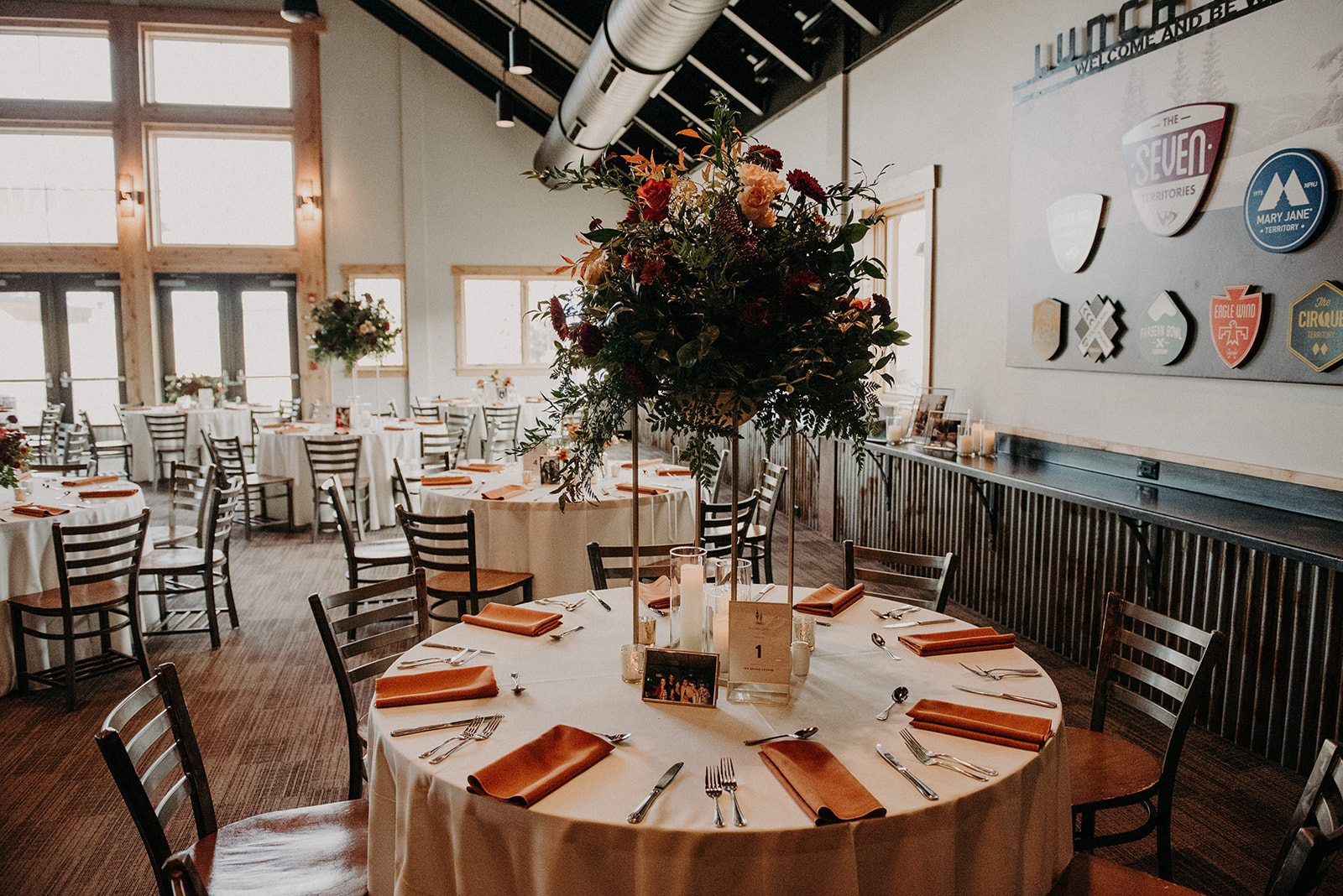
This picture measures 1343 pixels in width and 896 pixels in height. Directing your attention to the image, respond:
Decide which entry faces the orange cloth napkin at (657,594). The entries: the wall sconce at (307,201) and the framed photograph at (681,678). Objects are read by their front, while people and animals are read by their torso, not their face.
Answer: the wall sconce

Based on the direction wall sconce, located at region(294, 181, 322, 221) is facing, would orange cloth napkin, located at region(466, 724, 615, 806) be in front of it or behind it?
in front

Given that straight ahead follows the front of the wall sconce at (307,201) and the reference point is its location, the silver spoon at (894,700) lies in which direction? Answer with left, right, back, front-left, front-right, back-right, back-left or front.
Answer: front

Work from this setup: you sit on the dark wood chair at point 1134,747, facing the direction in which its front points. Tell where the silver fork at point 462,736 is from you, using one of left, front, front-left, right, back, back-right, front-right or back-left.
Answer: front

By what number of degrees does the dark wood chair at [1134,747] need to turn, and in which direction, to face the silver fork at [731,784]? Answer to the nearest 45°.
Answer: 0° — it already faces it

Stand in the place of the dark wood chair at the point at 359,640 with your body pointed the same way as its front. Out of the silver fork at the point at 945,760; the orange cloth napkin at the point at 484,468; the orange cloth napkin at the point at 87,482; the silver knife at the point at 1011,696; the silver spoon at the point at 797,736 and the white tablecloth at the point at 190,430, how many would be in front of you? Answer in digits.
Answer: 3

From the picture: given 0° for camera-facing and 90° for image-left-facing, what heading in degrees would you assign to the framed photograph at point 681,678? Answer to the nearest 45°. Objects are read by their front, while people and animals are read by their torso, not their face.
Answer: approximately 0°

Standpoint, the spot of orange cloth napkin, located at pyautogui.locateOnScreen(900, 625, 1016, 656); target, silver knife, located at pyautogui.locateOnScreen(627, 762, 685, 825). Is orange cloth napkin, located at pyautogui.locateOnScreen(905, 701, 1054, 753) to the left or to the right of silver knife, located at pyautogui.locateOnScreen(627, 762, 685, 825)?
left

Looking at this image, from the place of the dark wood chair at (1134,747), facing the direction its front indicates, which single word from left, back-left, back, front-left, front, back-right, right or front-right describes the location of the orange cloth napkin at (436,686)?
front

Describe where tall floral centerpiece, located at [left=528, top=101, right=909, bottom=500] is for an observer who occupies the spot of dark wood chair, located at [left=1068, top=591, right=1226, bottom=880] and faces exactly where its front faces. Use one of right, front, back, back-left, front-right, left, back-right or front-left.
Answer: front

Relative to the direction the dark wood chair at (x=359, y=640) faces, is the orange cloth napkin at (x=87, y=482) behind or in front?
behind

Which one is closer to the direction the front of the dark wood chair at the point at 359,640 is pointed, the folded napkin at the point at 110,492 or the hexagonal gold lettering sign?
the hexagonal gold lettering sign

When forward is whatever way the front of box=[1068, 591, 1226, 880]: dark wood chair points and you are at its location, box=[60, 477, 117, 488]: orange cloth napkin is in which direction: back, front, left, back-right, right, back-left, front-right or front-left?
front-right

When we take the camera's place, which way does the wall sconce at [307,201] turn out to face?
facing the viewer

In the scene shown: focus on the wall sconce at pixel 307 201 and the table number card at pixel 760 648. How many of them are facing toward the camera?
2

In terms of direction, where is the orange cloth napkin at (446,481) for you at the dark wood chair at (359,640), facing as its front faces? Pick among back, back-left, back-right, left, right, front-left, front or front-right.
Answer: back-left

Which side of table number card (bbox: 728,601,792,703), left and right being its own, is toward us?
front

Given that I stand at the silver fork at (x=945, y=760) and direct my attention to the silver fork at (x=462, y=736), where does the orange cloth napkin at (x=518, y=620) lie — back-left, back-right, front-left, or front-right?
front-right

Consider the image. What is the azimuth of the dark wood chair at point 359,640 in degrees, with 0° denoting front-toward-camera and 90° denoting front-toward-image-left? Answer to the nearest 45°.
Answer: approximately 315°

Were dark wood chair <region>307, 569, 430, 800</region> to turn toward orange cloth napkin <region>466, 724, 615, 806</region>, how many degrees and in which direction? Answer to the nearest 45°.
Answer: approximately 45° to its right
